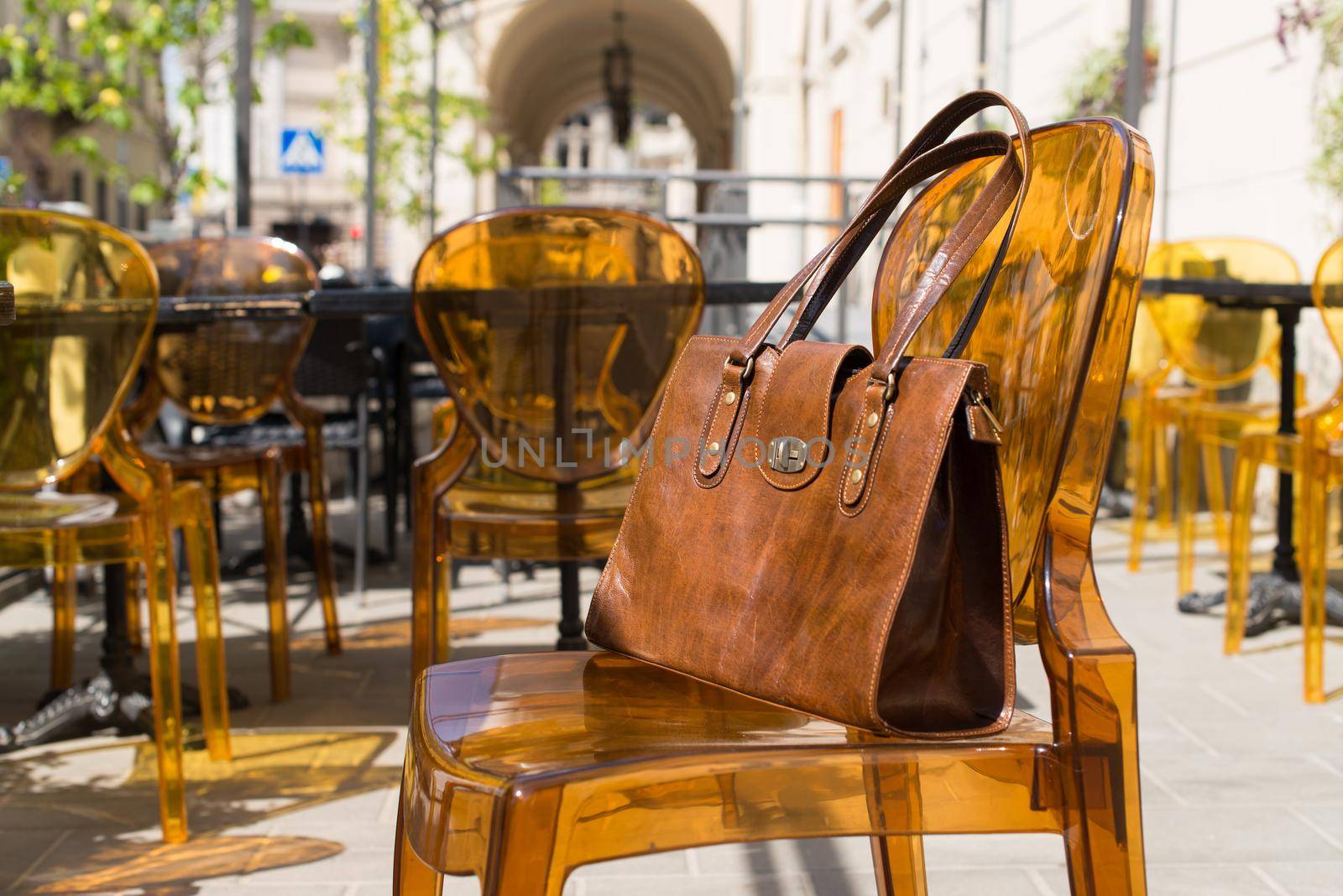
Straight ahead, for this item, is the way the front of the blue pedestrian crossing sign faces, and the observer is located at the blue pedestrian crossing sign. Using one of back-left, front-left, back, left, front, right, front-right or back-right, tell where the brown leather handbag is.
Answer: front

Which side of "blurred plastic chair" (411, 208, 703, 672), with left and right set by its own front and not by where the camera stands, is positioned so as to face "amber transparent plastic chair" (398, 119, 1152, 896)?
back

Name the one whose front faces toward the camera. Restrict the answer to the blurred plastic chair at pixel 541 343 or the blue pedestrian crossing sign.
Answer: the blue pedestrian crossing sign

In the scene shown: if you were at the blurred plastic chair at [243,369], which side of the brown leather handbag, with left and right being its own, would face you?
right

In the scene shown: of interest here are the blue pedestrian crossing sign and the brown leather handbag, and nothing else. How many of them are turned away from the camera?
0

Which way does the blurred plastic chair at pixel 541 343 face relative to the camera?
away from the camera

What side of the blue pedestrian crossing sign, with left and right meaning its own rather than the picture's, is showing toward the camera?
front

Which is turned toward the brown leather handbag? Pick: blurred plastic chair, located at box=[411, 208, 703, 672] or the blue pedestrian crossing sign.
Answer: the blue pedestrian crossing sign

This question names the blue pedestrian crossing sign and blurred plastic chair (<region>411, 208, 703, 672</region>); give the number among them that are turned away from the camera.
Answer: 1

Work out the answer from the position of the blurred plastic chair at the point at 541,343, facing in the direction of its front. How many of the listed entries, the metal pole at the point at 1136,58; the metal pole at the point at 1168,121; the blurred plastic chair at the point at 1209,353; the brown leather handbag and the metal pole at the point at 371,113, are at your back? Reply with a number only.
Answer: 1
